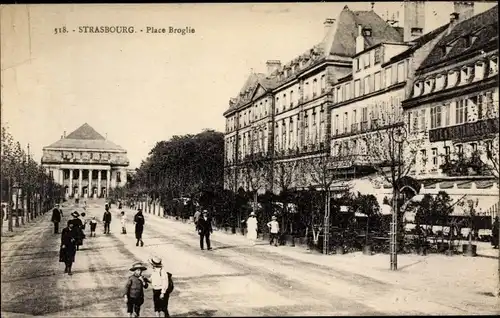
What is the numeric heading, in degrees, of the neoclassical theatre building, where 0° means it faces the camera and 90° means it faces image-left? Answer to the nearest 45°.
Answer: approximately 0°

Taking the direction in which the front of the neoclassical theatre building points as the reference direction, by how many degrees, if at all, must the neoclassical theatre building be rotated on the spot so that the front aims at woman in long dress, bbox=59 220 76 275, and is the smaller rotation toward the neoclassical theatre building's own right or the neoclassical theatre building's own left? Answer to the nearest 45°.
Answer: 0° — it already faces them

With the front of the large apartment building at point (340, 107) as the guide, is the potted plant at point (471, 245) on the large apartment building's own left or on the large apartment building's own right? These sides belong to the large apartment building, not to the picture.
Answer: on the large apartment building's own left

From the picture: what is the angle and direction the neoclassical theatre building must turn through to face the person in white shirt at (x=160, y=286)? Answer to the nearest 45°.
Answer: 0° — it already faces them

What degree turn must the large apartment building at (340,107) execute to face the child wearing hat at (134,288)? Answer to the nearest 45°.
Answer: approximately 45° to its left

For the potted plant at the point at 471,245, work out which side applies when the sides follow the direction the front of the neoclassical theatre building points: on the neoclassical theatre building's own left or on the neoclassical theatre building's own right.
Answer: on the neoclassical theatre building's own left

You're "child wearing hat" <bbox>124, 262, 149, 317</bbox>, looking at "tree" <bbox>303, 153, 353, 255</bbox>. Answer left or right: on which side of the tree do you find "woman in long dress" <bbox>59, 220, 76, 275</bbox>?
left

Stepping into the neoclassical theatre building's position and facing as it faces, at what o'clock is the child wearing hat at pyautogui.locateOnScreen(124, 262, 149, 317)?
The child wearing hat is roughly at 12 o'clock from the neoclassical theatre building.
